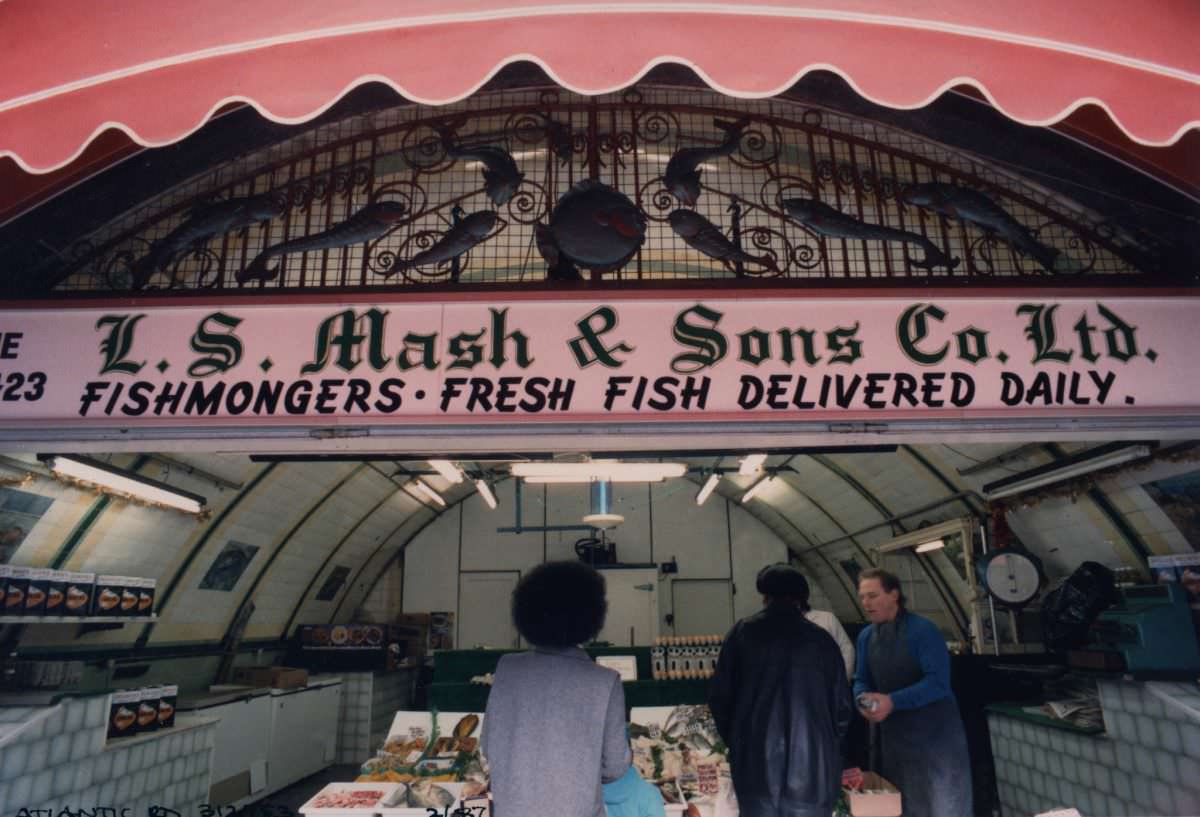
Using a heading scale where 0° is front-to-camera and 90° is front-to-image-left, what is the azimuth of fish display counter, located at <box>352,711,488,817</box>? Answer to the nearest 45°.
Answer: approximately 0°

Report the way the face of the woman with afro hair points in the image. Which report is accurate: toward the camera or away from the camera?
away from the camera

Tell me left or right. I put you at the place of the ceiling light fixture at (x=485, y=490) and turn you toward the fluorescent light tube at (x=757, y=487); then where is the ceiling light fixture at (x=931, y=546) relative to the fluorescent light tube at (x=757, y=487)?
right

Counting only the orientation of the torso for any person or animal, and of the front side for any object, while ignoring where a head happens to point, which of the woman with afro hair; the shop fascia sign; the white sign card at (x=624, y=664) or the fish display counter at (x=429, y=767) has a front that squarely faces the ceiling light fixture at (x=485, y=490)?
the woman with afro hair

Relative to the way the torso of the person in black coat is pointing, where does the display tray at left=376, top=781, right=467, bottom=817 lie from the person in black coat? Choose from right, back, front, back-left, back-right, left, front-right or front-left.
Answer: left

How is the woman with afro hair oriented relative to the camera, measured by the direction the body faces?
away from the camera

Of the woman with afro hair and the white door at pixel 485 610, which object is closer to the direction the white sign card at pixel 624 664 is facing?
the woman with afro hair

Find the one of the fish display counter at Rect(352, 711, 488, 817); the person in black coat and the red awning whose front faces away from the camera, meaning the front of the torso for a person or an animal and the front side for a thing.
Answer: the person in black coat

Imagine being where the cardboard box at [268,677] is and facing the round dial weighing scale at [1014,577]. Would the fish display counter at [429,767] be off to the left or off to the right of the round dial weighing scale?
right

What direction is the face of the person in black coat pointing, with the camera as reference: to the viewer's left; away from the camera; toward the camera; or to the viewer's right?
away from the camera
